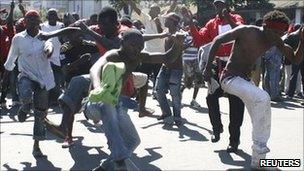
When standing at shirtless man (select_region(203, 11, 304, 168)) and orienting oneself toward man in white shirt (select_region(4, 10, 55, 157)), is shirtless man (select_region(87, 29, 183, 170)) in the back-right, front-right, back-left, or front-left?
front-left

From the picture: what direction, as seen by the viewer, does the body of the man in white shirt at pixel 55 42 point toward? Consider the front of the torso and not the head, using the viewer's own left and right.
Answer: facing the viewer

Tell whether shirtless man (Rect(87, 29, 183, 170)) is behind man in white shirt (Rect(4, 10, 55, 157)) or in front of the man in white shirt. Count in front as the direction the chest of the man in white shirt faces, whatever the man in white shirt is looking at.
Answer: in front

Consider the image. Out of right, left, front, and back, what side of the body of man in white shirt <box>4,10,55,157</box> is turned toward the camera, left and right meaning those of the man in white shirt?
front

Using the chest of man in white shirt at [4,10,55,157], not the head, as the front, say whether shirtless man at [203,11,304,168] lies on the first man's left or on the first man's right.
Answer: on the first man's left

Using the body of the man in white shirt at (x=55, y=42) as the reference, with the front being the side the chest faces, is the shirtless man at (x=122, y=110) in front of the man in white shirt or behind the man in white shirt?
in front

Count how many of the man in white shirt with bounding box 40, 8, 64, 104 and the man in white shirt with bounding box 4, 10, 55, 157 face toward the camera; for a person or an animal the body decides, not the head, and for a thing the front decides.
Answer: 2

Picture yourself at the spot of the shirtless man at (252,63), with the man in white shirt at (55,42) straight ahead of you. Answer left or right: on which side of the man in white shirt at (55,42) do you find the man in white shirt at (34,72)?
left
